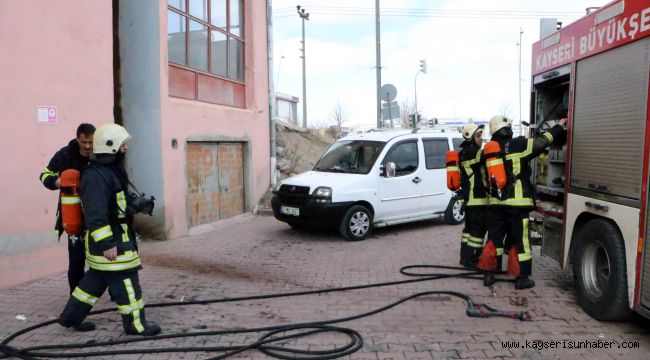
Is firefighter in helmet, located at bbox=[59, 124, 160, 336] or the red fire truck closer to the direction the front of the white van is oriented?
the firefighter in helmet

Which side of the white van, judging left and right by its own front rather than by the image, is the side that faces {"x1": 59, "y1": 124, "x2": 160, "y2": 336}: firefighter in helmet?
front

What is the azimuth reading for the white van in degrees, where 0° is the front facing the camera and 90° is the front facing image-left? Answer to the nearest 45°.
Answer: approximately 45°

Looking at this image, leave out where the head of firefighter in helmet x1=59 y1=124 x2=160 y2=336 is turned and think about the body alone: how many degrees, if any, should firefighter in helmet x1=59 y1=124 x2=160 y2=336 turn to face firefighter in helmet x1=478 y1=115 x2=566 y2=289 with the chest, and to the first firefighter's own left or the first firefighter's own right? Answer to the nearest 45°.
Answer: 0° — they already face them

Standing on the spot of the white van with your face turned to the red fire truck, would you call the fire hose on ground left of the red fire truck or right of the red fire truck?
right

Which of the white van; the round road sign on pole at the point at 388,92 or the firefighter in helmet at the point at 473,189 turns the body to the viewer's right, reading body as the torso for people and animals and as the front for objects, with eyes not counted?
the firefighter in helmet

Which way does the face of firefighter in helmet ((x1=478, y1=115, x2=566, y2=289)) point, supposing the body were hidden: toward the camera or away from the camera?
away from the camera

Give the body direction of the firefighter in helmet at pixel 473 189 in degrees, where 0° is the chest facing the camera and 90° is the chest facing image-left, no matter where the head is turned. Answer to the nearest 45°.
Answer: approximately 270°

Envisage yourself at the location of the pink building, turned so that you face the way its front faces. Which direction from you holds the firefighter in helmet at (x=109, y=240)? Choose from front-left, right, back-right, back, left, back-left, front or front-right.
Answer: front-right

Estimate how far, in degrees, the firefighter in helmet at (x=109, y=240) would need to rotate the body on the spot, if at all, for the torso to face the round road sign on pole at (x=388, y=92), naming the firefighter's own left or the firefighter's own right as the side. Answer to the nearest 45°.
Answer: approximately 45° to the firefighter's own left

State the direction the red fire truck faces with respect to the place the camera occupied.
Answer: facing the viewer and to the right of the viewer
